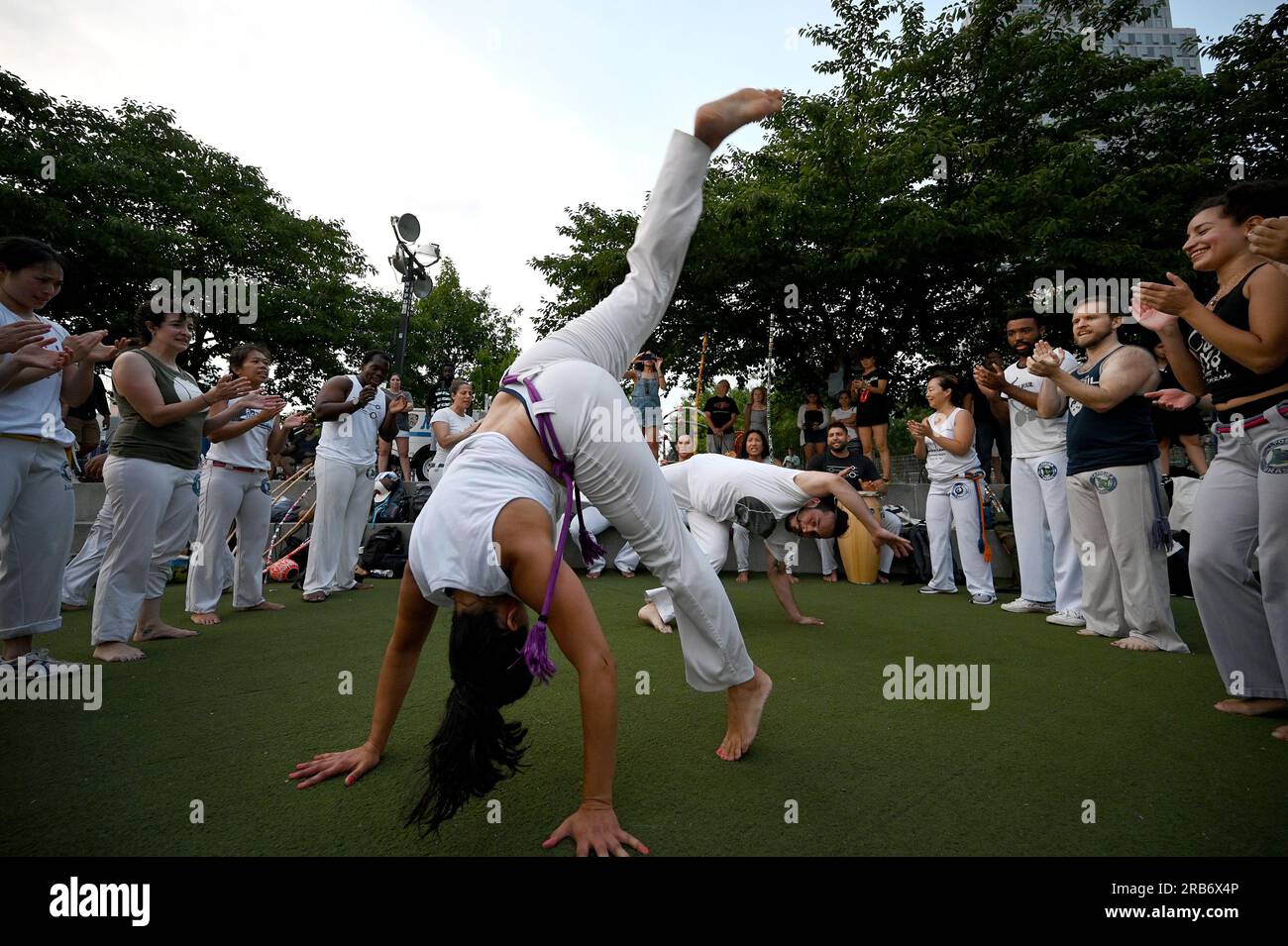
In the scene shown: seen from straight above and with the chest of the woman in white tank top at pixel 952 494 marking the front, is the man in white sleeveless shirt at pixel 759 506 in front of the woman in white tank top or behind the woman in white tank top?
in front

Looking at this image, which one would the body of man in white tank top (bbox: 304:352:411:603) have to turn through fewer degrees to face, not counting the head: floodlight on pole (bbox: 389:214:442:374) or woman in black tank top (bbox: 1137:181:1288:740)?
the woman in black tank top

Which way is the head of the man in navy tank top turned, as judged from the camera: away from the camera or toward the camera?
toward the camera

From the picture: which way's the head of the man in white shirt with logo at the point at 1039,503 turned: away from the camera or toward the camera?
toward the camera

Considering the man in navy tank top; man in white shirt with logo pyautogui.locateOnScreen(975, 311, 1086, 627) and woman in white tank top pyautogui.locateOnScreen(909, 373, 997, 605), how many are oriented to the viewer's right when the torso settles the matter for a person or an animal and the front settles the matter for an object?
0

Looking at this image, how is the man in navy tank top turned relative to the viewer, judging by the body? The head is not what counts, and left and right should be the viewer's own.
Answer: facing the viewer and to the left of the viewer

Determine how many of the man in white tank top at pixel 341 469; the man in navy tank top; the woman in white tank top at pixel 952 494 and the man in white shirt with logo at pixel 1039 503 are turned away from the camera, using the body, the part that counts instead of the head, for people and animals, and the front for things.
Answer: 0

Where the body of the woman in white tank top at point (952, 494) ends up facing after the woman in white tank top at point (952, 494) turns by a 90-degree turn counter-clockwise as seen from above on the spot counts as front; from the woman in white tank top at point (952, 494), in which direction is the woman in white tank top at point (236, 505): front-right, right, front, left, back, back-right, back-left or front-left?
right

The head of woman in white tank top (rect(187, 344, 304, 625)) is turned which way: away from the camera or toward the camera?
toward the camera

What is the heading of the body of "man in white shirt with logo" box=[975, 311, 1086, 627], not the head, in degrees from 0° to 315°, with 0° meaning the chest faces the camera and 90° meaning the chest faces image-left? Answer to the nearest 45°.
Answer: approximately 45°

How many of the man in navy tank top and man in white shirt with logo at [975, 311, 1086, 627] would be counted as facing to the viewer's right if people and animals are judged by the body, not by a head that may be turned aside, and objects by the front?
0
